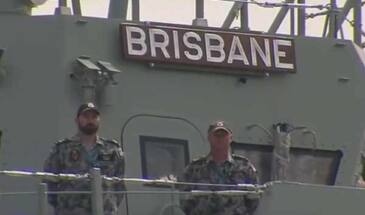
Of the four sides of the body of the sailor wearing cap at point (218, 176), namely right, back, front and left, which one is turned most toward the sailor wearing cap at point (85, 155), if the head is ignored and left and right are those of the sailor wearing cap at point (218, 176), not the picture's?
right

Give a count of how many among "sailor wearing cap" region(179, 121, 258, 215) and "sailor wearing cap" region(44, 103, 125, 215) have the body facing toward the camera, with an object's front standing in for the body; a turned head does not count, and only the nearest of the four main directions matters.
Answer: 2

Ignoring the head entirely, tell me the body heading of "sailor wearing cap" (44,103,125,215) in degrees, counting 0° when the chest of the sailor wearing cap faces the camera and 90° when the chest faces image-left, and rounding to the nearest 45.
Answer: approximately 0°

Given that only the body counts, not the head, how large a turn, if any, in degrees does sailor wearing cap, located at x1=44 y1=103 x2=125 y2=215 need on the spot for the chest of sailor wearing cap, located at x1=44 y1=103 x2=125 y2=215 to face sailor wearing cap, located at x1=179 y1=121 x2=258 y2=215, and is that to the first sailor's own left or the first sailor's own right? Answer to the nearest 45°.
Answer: approximately 90° to the first sailor's own left
